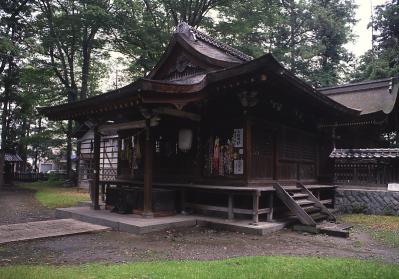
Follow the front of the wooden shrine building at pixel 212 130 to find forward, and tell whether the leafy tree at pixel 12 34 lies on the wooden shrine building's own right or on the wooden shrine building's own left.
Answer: on the wooden shrine building's own right

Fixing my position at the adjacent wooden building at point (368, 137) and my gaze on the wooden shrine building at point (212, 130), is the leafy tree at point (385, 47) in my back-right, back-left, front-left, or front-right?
back-right

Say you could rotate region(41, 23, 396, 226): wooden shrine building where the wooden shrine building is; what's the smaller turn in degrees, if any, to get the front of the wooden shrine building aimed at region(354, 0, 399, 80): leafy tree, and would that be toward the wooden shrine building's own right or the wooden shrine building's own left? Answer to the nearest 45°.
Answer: approximately 180°

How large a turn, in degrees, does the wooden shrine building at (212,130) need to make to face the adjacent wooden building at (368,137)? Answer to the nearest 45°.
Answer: approximately 180°

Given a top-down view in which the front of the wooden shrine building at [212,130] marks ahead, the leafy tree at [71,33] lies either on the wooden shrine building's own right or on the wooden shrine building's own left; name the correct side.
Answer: on the wooden shrine building's own right

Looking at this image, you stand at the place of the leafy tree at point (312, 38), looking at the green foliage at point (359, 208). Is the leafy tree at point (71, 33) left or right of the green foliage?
right

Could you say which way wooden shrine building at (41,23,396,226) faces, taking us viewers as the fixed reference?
facing the viewer and to the left of the viewer
